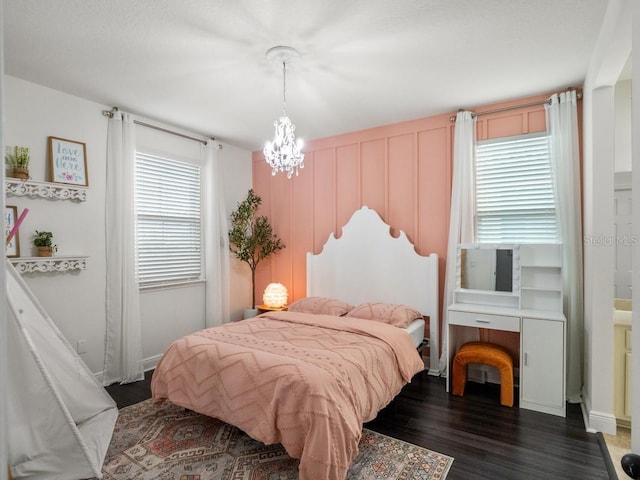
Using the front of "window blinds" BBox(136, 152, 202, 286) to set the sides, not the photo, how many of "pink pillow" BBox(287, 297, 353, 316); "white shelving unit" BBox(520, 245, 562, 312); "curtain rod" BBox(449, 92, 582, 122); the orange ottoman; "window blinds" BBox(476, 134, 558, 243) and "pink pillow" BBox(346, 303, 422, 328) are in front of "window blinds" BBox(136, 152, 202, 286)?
6

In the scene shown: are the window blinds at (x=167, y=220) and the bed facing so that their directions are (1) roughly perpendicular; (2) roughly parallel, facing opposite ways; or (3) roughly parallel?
roughly perpendicular

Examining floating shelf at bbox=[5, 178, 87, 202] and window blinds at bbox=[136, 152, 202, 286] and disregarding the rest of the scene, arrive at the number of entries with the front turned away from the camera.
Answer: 0

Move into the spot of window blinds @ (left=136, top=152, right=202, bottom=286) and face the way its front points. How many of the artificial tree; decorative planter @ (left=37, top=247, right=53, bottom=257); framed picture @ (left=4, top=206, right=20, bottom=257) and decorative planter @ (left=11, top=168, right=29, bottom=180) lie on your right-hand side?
3

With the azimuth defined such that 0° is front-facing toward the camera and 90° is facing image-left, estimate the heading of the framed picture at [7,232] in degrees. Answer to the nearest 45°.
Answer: approximately 315°

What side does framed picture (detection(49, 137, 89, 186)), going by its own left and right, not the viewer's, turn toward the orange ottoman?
front

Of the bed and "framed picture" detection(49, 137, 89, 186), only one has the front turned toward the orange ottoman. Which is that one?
the framed picture

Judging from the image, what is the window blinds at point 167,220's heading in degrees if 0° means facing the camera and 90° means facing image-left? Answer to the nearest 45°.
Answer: approximately 315°

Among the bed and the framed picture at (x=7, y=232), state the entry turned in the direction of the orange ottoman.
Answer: the framed picture

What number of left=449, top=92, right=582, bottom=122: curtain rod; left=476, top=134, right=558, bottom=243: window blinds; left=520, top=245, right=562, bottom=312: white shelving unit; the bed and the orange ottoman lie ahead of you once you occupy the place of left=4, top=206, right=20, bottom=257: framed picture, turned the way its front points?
5

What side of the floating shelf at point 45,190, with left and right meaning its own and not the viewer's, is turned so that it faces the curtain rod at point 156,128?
left

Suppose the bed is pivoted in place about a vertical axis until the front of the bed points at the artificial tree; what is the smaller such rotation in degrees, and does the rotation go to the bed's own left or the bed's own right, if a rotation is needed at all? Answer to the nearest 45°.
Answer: approximately 135° to the bed's own right

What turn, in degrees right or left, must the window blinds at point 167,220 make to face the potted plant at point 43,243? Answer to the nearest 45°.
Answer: approximately 90° to its right

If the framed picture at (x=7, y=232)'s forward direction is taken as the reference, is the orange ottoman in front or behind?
in front
